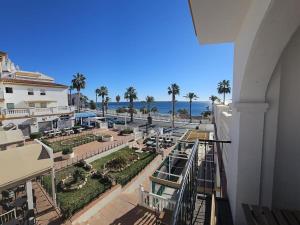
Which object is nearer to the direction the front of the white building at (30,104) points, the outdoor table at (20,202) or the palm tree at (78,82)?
the outdoor table

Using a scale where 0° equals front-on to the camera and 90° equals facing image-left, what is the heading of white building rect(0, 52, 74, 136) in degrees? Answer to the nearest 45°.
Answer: approximately 315°

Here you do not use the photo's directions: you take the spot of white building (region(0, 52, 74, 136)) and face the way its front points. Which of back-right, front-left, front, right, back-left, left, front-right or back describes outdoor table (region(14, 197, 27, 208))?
front-right

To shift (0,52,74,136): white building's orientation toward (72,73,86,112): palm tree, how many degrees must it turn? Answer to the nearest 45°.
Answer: approximately 90° to its left

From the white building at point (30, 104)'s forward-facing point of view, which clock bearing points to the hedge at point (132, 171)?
The hedge is roughly at 1 o'clock from the white building.

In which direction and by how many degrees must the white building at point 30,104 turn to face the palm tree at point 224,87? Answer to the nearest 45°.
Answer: approximately 45° to its left

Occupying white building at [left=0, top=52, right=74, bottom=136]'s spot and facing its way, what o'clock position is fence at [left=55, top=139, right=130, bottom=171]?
The fence is roughly at 1 o'clock from the white building.

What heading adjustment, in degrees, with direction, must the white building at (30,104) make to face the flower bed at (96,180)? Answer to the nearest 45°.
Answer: approximately 45° to its right
